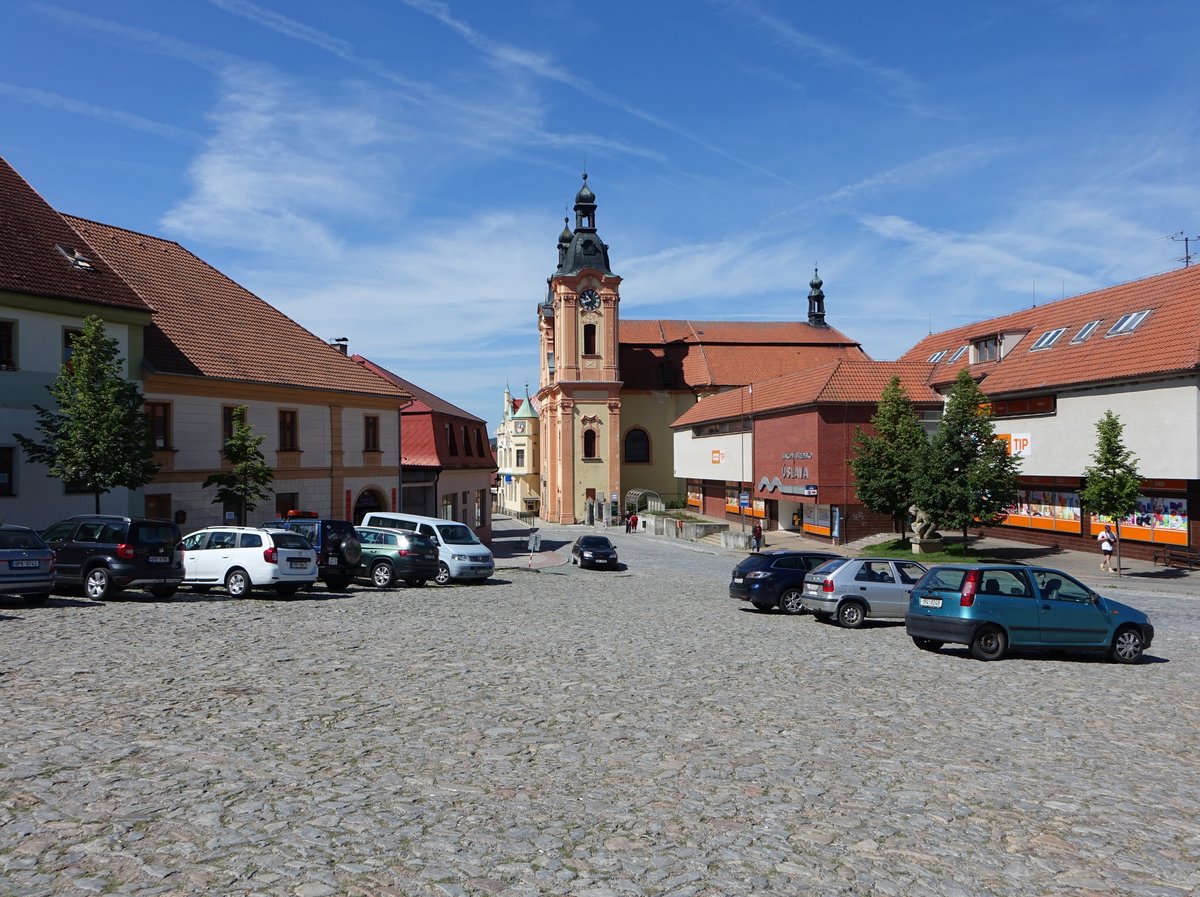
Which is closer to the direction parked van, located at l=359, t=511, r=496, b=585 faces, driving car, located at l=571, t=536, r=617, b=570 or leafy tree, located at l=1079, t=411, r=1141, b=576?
the leafy tree

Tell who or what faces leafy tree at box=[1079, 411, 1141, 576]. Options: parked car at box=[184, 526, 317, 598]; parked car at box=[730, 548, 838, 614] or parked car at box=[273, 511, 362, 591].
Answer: parked car at box=[730, 548, 838, 614]

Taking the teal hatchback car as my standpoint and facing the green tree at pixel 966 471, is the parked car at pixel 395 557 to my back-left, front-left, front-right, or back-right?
front-left

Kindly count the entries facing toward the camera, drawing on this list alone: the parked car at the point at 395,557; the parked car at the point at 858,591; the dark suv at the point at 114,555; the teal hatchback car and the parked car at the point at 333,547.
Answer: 0

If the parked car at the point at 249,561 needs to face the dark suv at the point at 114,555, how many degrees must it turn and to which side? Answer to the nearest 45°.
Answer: approximately 90° to its left

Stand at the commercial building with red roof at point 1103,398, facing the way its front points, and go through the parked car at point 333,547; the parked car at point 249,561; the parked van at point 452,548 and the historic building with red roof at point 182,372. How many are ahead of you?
4

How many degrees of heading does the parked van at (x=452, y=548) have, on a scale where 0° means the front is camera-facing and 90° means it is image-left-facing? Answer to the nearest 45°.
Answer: approximately 315°

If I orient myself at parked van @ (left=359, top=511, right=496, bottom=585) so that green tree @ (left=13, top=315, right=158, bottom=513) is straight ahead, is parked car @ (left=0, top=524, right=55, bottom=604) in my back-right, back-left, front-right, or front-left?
front-left

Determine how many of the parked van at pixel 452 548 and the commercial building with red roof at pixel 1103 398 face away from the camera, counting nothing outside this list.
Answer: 0

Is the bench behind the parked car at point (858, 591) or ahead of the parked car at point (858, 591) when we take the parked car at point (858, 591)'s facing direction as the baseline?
ahead

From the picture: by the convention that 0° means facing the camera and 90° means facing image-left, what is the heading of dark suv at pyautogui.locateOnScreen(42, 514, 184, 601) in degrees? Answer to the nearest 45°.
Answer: approximately 135°

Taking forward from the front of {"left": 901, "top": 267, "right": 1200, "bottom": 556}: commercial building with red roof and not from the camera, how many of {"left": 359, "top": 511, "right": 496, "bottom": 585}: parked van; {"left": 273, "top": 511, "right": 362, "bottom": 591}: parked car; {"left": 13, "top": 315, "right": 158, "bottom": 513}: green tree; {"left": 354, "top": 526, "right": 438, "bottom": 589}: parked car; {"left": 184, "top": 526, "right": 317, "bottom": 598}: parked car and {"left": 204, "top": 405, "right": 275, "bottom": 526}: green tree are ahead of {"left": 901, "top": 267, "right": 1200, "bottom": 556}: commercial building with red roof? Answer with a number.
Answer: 6

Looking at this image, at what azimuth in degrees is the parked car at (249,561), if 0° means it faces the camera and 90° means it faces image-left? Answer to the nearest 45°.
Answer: approximately 135°

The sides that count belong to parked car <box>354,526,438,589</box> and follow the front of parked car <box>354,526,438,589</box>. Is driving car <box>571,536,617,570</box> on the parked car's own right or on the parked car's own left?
on the parked car's own right

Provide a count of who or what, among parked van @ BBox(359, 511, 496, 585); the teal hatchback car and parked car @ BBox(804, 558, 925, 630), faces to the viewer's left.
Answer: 0

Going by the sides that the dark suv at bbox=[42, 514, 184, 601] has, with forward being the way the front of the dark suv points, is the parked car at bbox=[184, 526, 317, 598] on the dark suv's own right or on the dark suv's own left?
on the dark suv's own right

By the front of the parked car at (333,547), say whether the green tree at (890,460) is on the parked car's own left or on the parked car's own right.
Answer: on the parked car's own right
